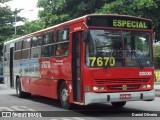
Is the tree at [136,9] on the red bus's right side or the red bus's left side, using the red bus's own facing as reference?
on its left

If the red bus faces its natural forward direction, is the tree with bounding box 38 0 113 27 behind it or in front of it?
behind

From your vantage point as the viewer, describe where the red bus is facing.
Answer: facing the viewer and to the right of the viewer
